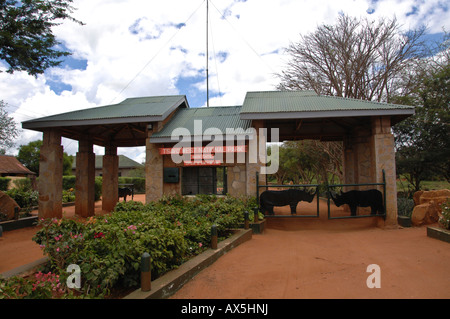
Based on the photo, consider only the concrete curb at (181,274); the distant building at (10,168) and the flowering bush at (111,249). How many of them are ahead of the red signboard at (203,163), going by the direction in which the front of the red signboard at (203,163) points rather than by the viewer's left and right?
2

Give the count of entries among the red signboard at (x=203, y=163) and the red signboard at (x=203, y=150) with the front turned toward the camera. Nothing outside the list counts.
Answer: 2

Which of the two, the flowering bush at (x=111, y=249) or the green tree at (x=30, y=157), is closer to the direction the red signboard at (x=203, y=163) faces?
the flowering bush

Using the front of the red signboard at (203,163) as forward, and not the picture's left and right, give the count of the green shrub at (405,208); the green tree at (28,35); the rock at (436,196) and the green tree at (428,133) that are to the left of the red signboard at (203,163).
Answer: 3

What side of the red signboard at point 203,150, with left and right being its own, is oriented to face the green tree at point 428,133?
left

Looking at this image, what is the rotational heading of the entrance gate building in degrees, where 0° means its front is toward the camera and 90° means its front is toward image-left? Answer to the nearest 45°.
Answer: approximately 0°

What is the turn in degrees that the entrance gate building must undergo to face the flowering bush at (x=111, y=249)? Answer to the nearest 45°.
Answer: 0° — it already faces it

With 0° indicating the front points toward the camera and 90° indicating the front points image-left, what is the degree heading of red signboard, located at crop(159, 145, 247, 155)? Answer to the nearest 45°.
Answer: approximately 0°

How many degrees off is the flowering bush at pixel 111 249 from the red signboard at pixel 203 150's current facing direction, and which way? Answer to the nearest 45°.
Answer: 0° — it already faces it

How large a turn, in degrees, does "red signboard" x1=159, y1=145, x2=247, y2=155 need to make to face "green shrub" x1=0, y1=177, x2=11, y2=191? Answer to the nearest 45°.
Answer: approximately 135° to its right
